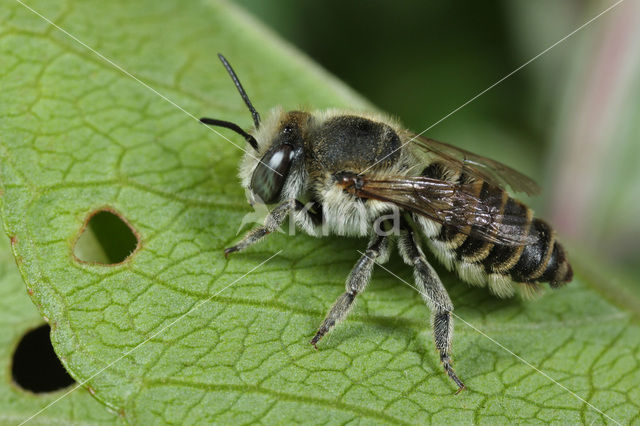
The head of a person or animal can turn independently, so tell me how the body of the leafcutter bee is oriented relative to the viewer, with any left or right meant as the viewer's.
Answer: facing to the left of the viewer
